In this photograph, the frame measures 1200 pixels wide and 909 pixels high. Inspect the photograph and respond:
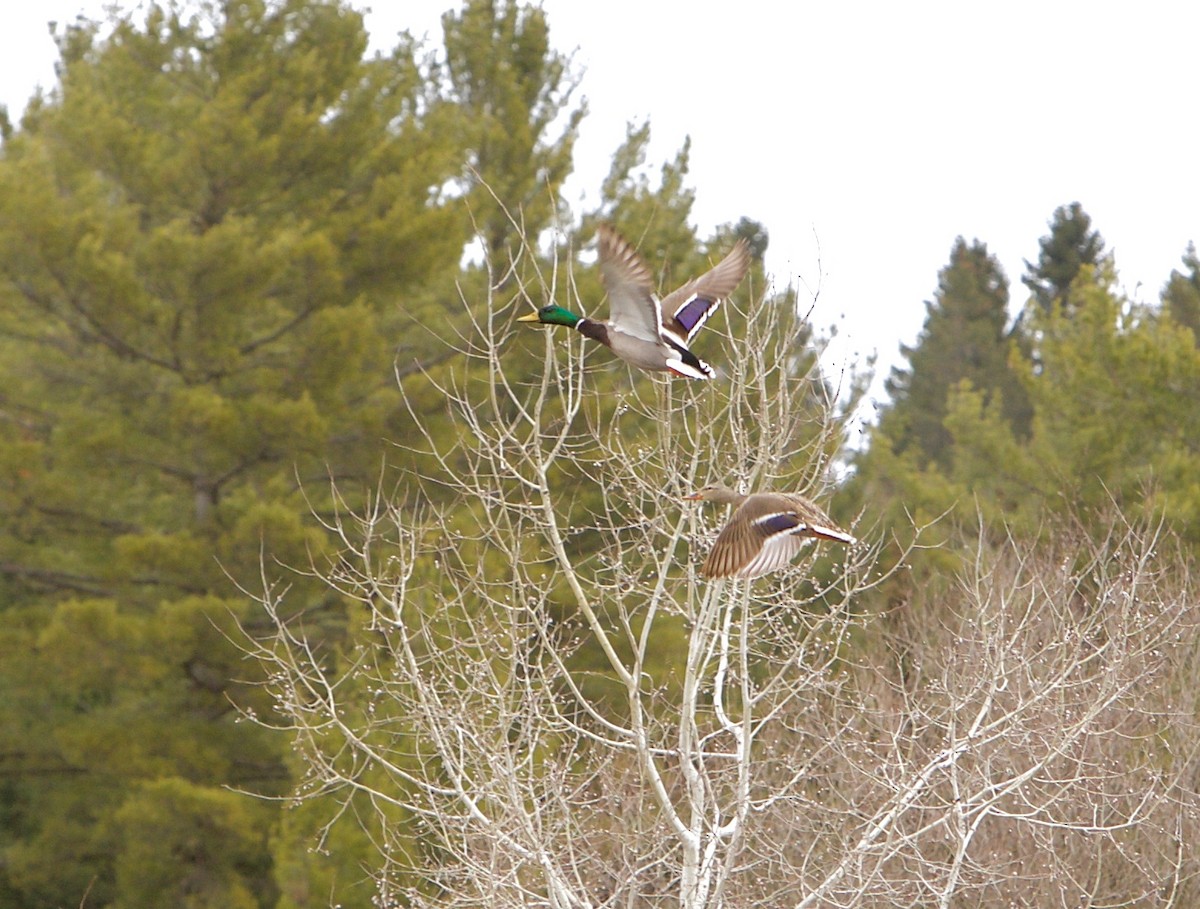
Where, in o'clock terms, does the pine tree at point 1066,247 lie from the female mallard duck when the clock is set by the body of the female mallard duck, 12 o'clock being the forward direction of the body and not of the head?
The pine tree is roughly at 3 o'clock from the female mallard duck.

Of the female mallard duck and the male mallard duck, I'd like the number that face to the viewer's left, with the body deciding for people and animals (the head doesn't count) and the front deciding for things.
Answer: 2

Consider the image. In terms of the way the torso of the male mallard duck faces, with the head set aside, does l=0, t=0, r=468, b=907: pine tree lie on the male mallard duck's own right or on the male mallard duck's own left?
on the male mallard duck's own right

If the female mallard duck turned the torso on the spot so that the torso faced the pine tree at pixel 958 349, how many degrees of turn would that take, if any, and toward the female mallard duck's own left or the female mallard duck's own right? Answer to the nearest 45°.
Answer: approximately 90° to the female mallard duck's own right

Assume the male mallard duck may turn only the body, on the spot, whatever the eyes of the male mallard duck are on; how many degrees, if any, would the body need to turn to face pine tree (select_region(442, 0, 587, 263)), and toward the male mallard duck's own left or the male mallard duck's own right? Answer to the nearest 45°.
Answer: approximately 90° to the male mallard duck's own right

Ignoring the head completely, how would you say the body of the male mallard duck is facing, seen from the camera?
to the viewer's left

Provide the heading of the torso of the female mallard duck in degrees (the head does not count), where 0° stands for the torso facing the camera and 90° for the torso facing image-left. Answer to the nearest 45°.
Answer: approximately 90°

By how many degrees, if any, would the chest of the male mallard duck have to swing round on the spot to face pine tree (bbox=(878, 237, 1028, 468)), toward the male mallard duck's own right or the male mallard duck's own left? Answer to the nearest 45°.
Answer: approximately 90° to the male mallard duck's own right
